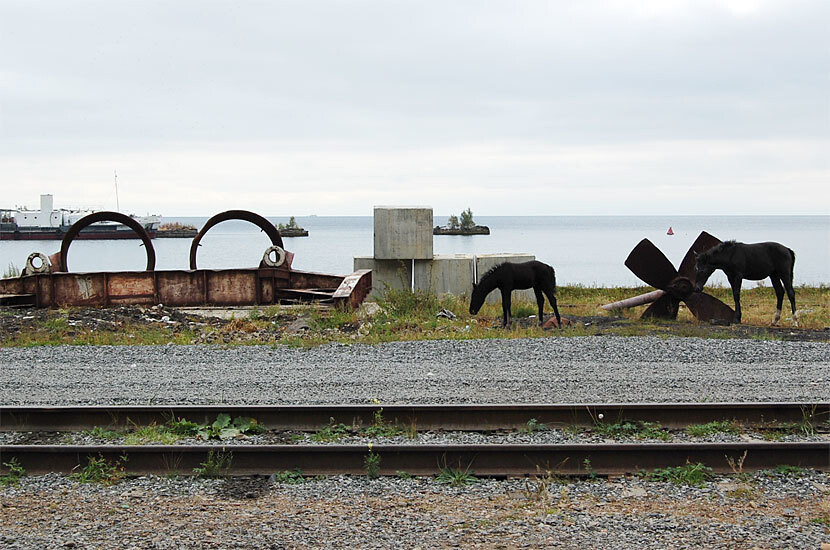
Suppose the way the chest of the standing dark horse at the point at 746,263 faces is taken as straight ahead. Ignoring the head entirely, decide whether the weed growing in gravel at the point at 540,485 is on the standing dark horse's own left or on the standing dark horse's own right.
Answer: on the standing dark horse's own left

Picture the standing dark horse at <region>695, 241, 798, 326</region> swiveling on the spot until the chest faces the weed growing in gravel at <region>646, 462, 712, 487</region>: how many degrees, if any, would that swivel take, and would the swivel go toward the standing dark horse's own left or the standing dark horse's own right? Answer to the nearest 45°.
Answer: approximately 90° to the standing dark horse's own left

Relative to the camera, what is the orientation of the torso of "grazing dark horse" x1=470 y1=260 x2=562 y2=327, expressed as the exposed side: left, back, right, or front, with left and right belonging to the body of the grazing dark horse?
left

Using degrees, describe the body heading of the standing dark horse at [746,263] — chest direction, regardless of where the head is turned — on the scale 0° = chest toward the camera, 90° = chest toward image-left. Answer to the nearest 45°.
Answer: approximately 90°

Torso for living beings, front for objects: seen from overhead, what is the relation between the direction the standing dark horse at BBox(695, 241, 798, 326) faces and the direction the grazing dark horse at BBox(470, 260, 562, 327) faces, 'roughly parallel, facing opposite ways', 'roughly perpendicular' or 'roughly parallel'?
roughly parallel

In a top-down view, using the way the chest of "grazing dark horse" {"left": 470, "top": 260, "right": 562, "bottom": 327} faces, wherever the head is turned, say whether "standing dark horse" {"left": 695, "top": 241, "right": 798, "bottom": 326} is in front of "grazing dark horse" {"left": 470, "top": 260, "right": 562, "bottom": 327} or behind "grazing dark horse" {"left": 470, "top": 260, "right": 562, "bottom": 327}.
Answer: behind

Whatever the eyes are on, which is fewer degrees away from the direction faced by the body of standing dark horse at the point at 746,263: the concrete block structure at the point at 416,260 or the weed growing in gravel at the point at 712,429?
the concrete block structure

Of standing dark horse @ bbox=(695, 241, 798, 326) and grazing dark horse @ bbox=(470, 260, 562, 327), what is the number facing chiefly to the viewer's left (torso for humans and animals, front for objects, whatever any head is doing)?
2

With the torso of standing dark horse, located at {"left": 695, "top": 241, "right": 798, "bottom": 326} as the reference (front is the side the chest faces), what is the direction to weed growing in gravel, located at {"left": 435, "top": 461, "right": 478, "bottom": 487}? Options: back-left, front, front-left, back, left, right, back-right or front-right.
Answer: left

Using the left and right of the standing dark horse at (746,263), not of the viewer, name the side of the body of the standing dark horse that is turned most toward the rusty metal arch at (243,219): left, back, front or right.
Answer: front

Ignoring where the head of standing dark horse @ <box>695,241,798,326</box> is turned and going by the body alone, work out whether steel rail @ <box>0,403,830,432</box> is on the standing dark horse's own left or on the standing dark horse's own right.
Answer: on the standing dark horse's own left

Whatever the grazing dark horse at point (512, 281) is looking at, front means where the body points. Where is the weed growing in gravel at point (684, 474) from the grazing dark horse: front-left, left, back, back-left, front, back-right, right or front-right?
left

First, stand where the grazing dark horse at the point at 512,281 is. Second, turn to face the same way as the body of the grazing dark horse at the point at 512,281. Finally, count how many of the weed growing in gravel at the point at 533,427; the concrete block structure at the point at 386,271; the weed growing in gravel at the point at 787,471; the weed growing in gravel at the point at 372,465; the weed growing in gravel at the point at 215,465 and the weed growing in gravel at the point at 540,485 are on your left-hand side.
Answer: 5

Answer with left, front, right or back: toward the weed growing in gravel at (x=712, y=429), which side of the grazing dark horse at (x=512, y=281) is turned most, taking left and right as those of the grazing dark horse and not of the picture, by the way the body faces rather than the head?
left

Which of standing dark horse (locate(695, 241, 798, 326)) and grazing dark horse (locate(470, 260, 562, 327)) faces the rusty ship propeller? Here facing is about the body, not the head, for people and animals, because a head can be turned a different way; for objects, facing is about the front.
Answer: standing dark horse (locate(695, 241, 798, 326))

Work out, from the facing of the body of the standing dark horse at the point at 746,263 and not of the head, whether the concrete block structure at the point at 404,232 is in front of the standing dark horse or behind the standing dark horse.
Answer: in front

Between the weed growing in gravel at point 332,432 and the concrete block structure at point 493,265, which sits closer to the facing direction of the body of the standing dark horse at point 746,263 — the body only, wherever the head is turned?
the concrete block structure

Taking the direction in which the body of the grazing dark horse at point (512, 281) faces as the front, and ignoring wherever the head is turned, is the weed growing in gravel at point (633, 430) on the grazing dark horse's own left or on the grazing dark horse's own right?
on the grazing dark horse's own left
